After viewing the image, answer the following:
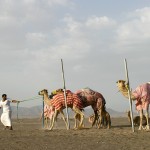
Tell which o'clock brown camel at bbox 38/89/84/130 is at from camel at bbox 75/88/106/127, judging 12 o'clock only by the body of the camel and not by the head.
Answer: The brown camel is roughly at 11 o'clock from the camel.

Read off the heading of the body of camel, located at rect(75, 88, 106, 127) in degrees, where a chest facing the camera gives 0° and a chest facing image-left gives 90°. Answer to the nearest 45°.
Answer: approximately 90°

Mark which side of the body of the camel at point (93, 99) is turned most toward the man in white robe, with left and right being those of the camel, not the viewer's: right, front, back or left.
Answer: front

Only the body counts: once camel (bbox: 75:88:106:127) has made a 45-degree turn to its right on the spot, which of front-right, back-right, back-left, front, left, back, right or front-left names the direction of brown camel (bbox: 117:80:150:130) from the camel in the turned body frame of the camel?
back
